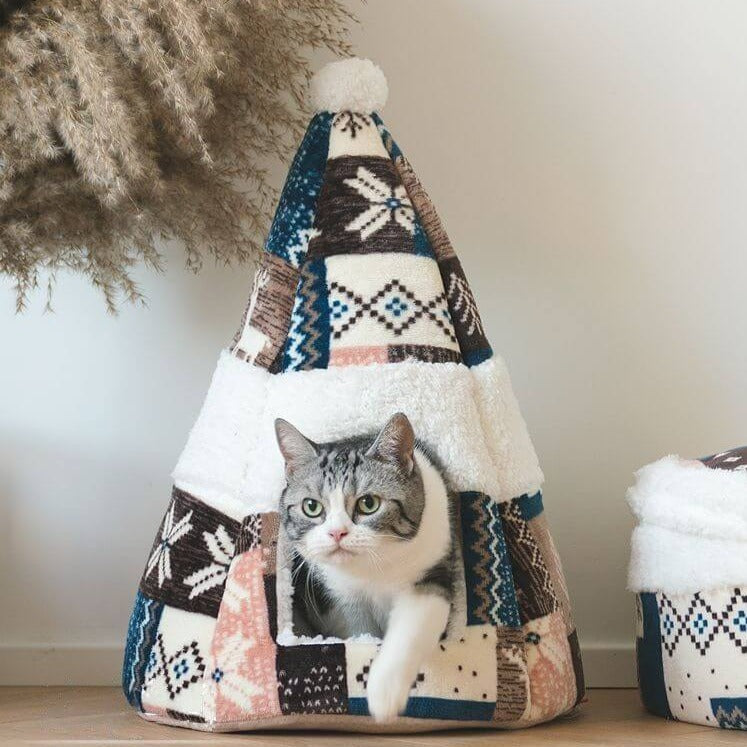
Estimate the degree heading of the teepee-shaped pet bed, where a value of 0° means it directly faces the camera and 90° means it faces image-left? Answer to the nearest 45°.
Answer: approximately 0°
